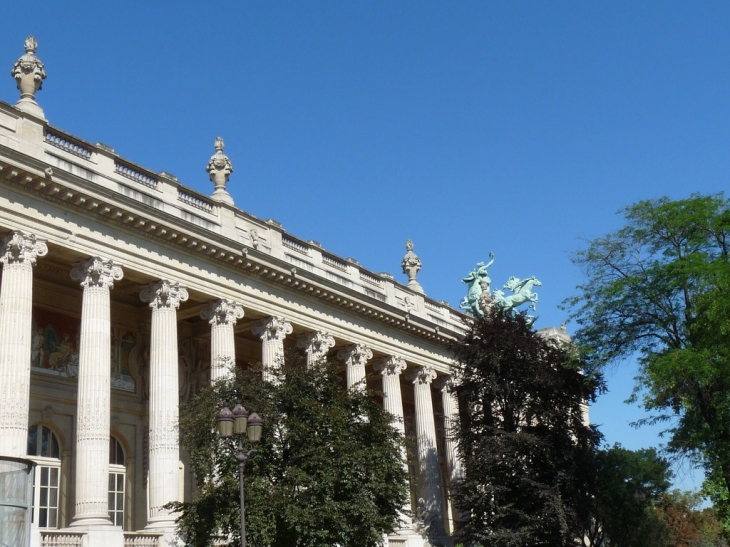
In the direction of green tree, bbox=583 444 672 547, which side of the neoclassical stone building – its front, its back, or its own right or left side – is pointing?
left

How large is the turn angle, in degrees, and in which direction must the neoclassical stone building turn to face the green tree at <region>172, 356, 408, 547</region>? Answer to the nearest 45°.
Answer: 0° — it already faces it

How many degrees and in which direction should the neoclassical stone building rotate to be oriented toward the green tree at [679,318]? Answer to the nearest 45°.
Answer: approximately 45° to its left

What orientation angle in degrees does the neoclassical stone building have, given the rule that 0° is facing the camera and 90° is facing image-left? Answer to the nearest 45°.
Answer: approximately 315°

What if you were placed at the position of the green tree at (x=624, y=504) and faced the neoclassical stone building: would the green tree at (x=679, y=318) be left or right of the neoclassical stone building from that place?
left
